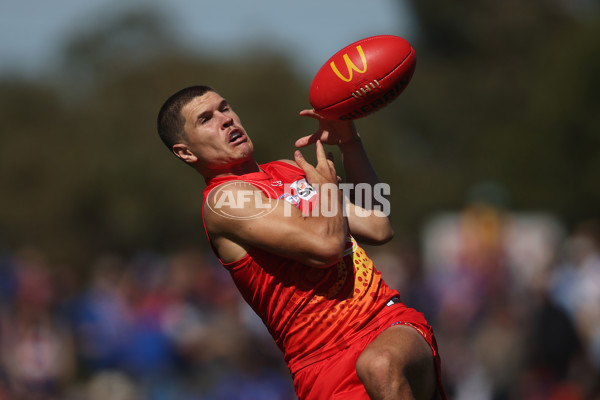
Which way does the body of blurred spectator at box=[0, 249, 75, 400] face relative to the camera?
toward the camera

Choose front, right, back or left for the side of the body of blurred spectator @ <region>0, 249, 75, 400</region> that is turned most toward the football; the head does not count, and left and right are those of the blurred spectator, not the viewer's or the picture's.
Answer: front
